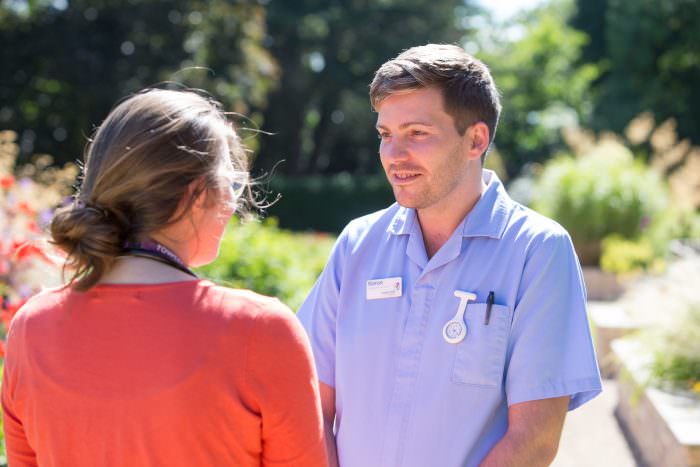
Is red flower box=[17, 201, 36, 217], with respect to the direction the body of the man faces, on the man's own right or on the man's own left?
on the man's own right

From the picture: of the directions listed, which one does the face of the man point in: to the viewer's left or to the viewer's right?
to the viewer's left

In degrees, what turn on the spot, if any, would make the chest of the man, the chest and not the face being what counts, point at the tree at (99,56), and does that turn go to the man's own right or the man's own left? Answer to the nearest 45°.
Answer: approximately 90° to the man's own right

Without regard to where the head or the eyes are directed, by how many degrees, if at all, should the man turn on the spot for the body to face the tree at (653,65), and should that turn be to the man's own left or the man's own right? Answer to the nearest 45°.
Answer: approximately 135° to the man's own right

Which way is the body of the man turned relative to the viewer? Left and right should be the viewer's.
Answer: facing the viewer and to the left of the viewer

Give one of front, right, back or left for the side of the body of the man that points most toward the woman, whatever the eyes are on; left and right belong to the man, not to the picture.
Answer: front

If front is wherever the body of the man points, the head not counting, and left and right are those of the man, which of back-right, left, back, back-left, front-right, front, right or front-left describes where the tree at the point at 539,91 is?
back-right

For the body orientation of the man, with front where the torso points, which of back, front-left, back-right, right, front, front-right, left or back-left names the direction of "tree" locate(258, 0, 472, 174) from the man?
back-right

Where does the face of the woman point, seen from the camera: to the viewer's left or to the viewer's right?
to the viewer's right

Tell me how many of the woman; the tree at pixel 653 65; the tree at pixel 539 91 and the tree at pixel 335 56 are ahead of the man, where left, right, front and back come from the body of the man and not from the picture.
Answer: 1

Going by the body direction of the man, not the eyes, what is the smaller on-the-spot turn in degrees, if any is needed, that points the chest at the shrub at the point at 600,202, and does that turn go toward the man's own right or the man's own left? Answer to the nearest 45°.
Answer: approximately 135° to the man's own right

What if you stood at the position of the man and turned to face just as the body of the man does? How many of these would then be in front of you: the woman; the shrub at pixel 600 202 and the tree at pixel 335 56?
1

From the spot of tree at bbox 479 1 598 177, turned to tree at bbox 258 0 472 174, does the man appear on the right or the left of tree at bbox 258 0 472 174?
left
